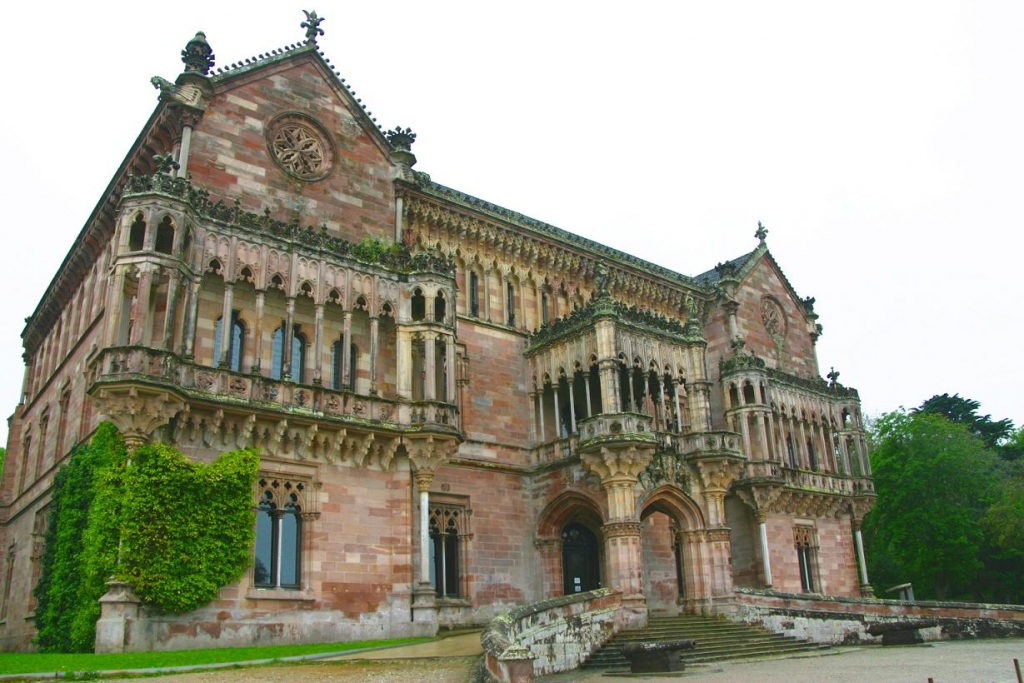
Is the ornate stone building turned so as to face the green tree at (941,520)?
no

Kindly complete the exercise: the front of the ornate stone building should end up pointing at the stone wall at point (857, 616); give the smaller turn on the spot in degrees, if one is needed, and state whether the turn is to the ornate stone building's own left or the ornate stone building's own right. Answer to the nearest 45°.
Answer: approximately 45° to the ornate stone building's own left

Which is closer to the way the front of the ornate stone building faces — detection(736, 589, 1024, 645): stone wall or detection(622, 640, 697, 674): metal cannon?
the metal cannon

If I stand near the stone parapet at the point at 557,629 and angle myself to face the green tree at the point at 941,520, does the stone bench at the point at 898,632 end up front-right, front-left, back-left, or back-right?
front-right

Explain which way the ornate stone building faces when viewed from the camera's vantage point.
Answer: facing the viewer and to the right of the viewer

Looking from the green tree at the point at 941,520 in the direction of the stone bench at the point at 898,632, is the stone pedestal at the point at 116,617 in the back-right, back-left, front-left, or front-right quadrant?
front-right

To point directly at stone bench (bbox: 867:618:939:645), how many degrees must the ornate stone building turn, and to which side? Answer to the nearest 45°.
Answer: approximately 45° to its left

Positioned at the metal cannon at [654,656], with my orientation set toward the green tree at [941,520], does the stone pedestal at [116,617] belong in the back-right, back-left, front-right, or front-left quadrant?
back-left

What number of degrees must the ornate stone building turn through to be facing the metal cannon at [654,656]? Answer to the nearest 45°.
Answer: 0° — it already faces it

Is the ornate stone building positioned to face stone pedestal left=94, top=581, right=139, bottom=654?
no
